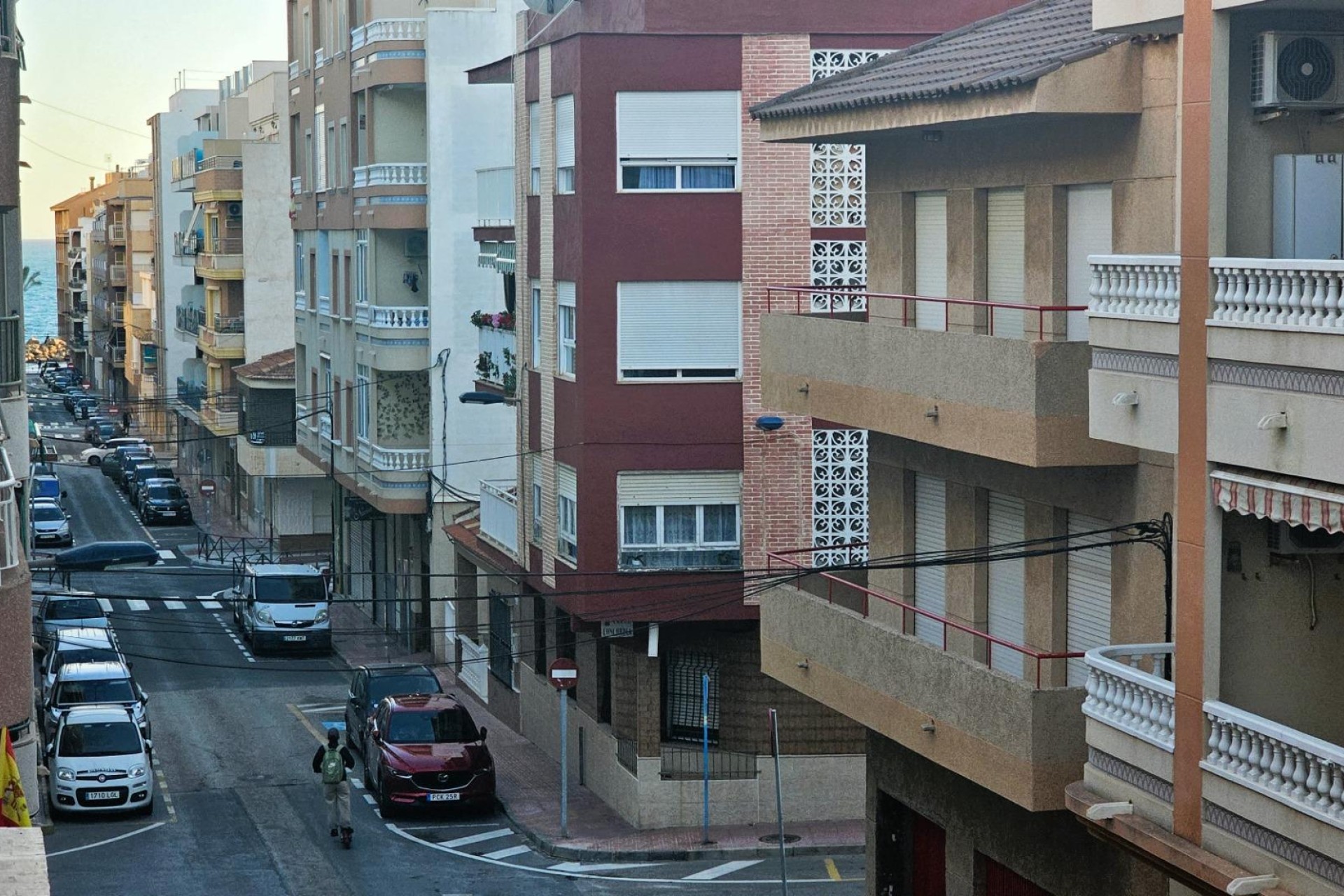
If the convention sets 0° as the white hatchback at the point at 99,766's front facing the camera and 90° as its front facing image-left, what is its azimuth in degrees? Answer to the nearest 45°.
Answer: approximately 0°

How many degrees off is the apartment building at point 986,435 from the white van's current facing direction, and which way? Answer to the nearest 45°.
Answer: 0° — it already faces it

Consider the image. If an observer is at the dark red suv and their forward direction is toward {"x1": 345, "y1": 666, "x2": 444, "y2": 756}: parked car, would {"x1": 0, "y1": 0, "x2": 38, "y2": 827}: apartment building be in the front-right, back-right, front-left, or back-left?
back-left

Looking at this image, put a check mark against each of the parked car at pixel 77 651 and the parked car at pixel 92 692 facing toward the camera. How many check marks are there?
2

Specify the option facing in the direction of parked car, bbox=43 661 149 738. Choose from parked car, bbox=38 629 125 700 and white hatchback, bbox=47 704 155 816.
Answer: parked car, bbox=38 629 125 700

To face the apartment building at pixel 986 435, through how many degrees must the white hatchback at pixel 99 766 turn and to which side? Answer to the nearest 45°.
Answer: approximately 45° to its left

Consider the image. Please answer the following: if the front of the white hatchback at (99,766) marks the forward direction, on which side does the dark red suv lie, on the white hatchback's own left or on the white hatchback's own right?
on the white hatchback's own left

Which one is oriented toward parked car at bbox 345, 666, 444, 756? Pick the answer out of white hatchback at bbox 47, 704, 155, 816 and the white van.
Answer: the white van
